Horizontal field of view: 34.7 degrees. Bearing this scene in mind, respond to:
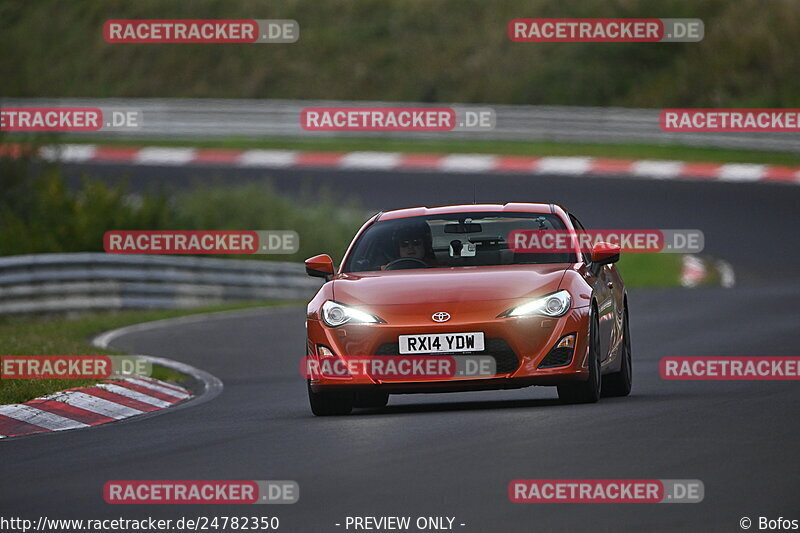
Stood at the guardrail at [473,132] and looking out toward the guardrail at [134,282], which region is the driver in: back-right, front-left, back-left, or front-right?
front-left

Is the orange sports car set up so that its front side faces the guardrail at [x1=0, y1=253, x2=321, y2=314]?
no

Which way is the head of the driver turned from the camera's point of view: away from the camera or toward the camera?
toward the camera

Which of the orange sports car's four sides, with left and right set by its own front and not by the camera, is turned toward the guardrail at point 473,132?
back

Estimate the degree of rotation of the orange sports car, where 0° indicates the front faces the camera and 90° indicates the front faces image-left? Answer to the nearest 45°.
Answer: approximately 0°
